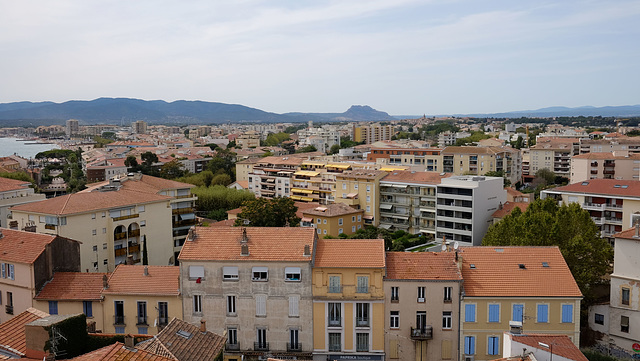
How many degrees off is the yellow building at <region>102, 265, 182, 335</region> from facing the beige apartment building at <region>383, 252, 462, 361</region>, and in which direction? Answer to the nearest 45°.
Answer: approximately 90° to its left

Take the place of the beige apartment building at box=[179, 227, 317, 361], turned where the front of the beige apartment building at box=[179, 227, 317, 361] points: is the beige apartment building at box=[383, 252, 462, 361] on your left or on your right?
on your left

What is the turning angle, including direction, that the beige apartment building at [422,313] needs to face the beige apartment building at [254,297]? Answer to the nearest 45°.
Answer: approximately 90° to its right

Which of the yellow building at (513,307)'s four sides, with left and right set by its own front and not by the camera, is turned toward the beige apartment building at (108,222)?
right

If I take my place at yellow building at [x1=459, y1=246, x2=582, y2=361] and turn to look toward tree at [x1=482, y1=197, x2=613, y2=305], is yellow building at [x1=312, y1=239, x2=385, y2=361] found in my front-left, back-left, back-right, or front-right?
back-left

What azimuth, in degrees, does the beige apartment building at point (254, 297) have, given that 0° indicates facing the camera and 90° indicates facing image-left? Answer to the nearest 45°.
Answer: approximately 0°

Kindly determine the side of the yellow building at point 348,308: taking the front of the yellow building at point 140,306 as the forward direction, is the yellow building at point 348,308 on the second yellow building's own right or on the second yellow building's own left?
on the second yellow building's own left

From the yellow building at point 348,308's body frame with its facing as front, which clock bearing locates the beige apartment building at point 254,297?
The beige apartment building is roughly at 3 o'clock from the yellow building.

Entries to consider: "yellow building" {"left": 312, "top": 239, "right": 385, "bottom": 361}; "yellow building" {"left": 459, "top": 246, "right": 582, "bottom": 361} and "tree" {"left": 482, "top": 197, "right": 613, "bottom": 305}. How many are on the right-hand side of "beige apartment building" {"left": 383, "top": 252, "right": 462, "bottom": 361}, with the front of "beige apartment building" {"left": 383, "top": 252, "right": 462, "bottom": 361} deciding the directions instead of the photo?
1

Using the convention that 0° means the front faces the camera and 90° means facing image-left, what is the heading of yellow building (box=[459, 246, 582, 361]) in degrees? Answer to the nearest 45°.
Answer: approximately 0°

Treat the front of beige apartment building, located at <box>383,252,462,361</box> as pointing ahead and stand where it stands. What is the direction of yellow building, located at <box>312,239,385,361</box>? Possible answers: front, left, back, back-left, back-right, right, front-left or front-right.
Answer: right

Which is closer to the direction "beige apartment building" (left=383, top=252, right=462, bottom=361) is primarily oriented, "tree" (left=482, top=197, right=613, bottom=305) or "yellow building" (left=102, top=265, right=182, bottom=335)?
the yellow building

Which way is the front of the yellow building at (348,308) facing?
toward the camera
